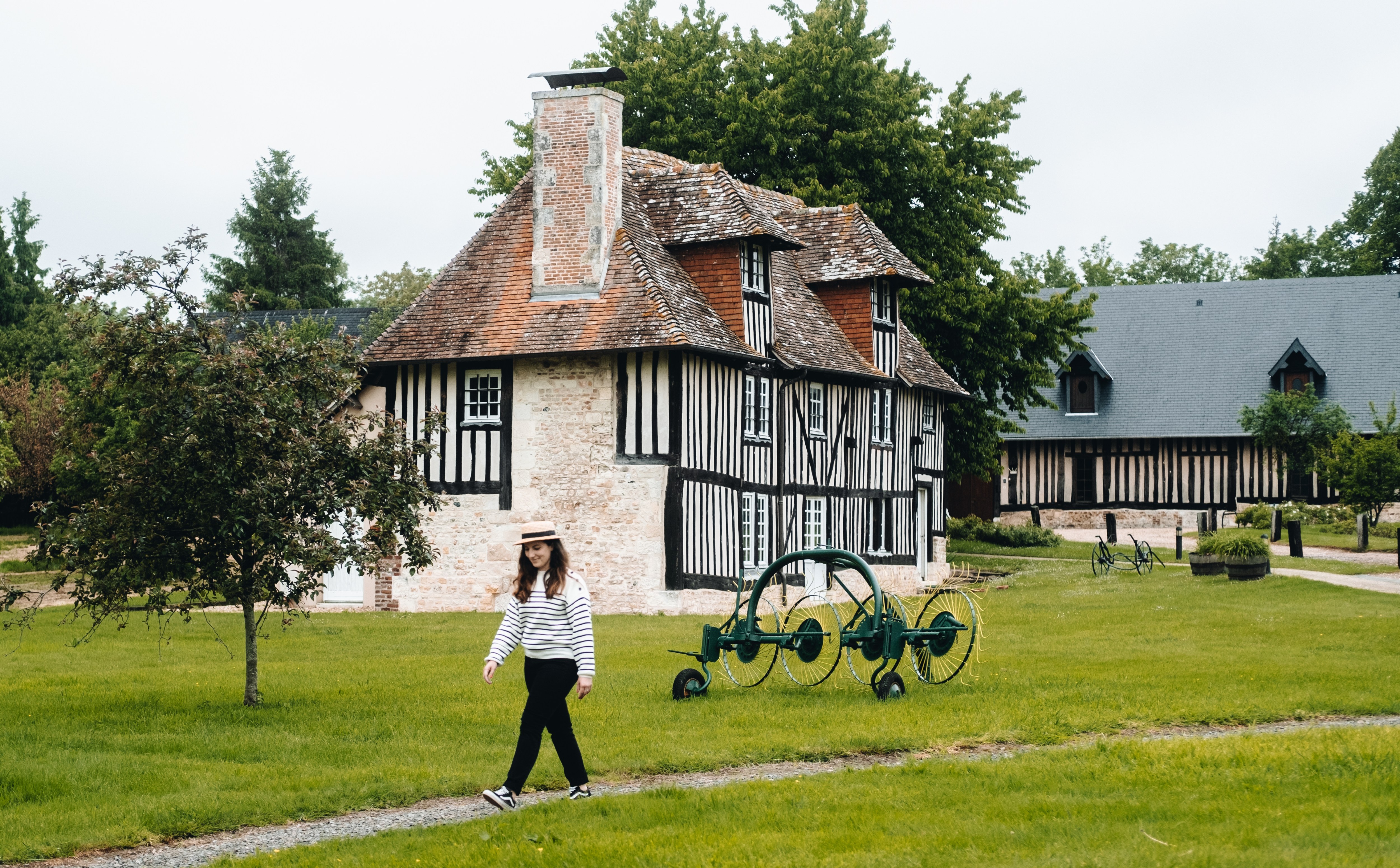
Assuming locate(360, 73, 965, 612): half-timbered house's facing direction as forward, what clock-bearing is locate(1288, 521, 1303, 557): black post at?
The black post is roughly at 10 o'clock from the half-timbered house.

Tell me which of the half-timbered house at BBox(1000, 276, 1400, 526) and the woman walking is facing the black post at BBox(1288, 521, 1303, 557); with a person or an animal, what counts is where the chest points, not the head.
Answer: the half-timbered house

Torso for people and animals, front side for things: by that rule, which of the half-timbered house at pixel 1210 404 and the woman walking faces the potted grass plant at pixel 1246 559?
the half-timbered house

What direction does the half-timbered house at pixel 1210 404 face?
toward the camera

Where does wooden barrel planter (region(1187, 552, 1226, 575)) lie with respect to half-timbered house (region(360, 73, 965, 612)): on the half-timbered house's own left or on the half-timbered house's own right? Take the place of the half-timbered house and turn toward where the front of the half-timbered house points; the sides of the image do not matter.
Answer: on the half-timbered house's own left

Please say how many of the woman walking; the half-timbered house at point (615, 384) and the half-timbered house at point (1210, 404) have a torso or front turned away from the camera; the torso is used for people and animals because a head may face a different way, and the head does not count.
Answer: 0

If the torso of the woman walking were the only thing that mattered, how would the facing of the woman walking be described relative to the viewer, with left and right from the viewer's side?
facing the viewer and to the left of the viewer

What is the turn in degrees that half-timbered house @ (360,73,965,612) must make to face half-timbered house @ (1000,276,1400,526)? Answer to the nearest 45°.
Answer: approximately 90° to its left

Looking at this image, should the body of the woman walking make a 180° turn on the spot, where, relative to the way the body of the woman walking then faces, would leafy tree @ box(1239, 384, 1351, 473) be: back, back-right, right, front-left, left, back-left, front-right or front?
front

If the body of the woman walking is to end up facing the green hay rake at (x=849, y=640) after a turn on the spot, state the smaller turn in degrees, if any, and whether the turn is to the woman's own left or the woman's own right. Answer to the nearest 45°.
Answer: approximately 180°

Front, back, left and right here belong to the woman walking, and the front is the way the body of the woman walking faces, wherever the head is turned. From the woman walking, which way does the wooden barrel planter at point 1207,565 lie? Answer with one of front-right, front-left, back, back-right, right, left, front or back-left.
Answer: back

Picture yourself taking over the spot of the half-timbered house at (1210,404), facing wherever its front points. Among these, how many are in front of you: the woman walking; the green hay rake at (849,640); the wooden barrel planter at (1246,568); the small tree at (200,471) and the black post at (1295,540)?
5

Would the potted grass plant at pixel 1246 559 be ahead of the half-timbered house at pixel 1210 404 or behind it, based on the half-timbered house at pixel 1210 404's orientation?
ahead

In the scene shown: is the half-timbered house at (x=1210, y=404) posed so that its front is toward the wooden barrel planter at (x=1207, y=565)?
yes
